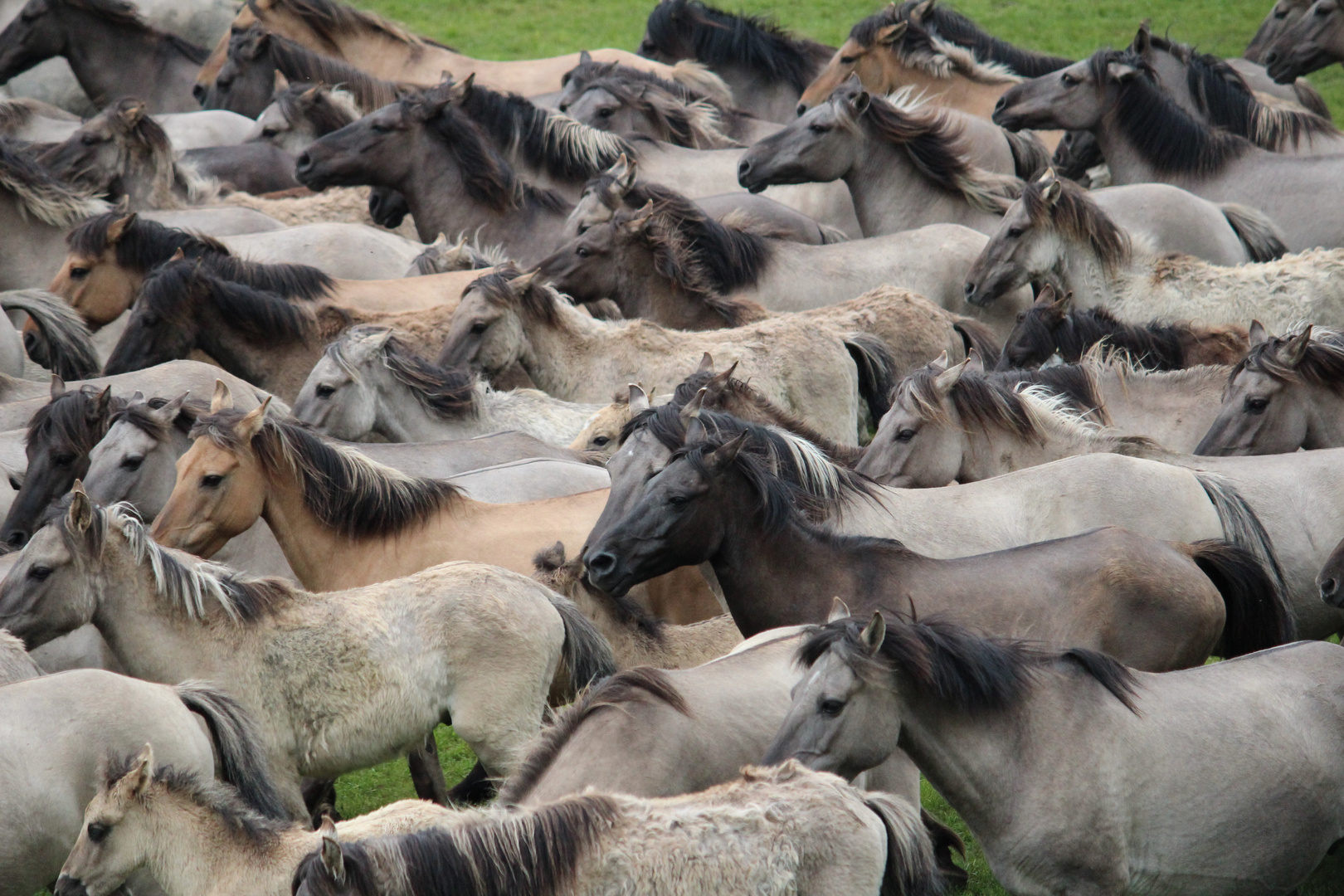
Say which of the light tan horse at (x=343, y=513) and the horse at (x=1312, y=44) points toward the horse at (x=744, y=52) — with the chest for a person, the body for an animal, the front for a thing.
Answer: the horse at (x=1312, y=44)

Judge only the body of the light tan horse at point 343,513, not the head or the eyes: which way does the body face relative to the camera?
to the viewer's left

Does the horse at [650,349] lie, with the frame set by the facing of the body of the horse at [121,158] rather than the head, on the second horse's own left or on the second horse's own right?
on the second horse's own left

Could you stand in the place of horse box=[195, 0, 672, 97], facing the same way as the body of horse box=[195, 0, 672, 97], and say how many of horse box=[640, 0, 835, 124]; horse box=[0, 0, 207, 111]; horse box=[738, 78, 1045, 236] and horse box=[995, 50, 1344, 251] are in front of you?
1

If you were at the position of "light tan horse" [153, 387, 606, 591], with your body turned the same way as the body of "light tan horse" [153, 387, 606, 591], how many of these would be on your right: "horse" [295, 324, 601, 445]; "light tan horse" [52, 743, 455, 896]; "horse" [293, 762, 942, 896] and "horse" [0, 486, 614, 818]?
1

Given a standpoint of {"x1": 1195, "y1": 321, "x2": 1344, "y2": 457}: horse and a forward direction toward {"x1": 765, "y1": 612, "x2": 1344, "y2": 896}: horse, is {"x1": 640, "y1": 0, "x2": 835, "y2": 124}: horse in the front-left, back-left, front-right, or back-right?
back-right

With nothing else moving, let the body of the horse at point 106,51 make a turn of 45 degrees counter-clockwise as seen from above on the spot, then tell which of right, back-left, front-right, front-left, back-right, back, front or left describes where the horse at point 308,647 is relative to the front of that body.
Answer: front-left

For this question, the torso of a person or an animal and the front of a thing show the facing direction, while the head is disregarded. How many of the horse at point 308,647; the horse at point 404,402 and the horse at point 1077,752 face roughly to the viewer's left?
3

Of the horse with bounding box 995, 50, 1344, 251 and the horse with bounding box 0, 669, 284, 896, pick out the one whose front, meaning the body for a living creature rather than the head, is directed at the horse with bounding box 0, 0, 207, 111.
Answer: the horse with bounding box 995, 50, 1344, 251

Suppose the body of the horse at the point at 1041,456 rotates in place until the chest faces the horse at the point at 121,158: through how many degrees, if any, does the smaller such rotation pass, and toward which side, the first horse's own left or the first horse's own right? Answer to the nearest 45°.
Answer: approximately 45° to the first horse's own right

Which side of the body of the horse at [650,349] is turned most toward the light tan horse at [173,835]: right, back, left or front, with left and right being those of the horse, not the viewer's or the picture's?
left

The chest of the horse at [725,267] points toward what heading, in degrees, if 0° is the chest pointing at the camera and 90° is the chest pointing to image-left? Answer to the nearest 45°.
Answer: approximately 90°

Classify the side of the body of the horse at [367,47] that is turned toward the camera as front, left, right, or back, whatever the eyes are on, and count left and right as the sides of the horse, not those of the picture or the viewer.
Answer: left

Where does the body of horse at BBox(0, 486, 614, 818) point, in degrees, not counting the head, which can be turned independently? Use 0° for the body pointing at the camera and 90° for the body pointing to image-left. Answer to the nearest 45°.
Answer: approximately 90°

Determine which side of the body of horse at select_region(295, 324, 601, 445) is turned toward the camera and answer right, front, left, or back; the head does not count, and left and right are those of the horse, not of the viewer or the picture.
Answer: left
